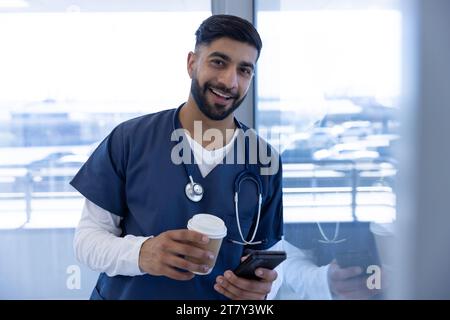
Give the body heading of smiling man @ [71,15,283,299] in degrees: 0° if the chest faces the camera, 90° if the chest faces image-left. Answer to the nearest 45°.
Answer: approximately 315°
